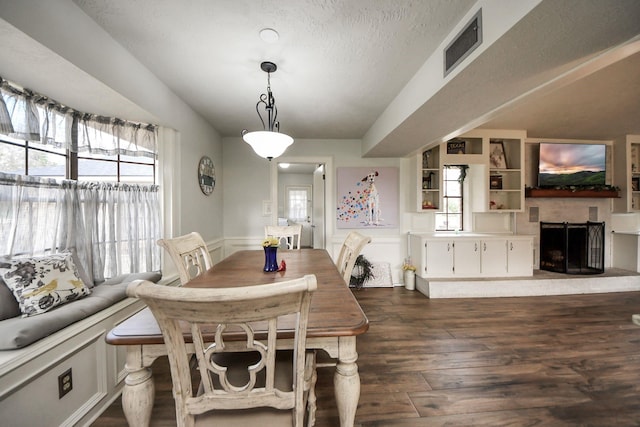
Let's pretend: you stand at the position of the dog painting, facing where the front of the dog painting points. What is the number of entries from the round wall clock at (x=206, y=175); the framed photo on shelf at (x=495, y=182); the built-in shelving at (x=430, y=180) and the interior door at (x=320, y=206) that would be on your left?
2

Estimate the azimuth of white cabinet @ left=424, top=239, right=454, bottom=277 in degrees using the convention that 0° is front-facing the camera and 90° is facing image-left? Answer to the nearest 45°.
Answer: approximately 0°

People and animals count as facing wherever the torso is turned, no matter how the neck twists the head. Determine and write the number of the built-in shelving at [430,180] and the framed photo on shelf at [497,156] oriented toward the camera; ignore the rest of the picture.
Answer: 2

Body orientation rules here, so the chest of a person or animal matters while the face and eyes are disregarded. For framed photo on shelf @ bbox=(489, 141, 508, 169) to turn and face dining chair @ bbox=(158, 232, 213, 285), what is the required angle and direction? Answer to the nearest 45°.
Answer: approximately 45° to its right
